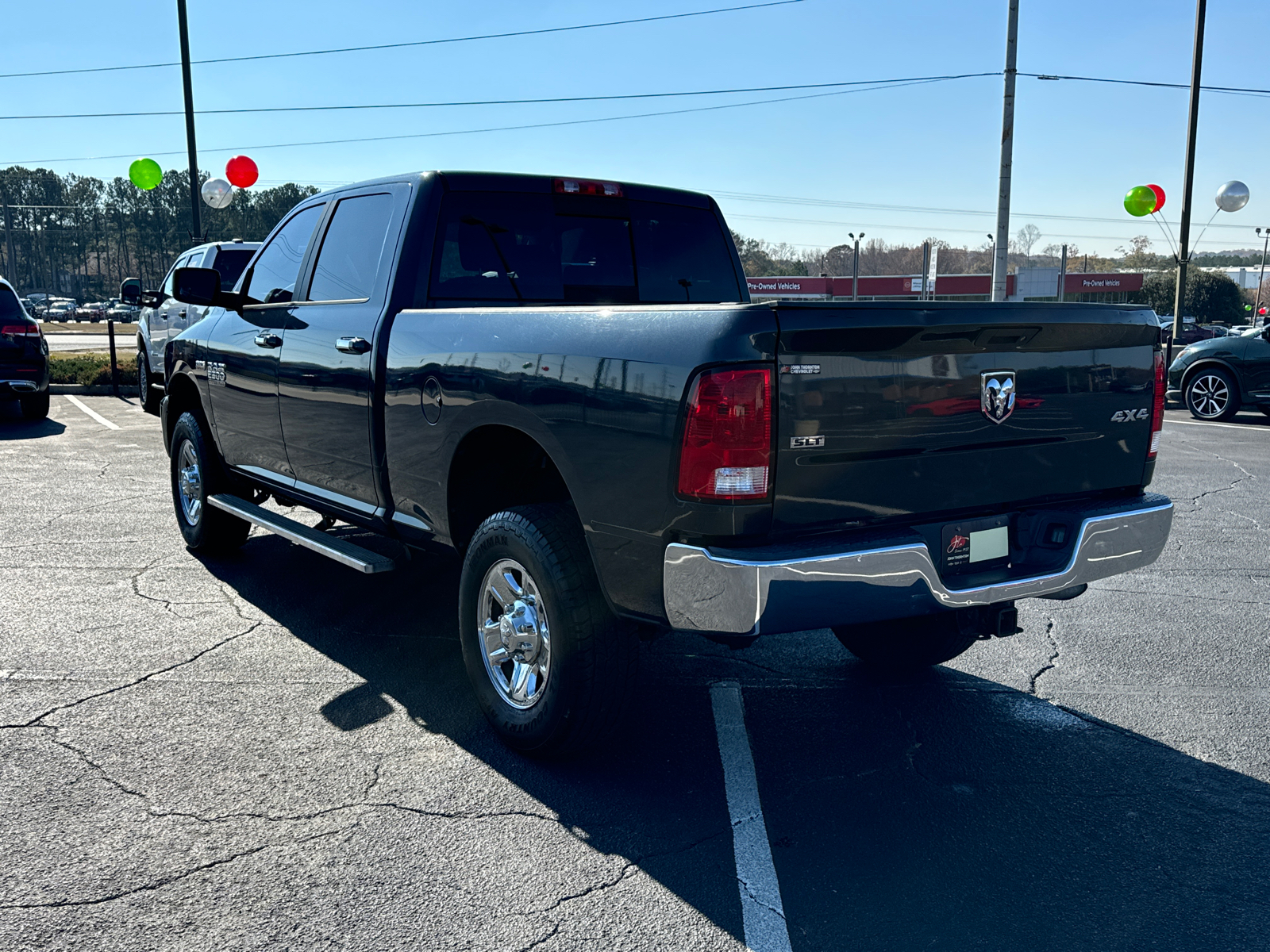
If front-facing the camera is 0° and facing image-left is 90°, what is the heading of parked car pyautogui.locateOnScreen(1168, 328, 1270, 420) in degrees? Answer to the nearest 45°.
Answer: approximately 90°

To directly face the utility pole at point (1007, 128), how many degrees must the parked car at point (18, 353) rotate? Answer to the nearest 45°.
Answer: approximately 90° to its right

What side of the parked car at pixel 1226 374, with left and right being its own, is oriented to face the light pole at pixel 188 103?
front

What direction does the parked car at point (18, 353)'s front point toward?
away from the camera

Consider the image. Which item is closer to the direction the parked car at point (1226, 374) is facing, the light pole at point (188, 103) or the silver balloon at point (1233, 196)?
the light pole

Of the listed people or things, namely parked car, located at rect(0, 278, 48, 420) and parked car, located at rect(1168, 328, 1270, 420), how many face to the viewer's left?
1

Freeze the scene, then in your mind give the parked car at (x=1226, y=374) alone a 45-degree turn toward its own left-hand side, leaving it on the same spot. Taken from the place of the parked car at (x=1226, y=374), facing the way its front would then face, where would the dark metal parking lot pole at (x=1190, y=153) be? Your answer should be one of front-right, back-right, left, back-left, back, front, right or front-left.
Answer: back-right

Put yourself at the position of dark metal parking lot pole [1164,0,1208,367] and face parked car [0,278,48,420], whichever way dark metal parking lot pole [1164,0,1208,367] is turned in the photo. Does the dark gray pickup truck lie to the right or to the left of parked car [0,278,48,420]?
left

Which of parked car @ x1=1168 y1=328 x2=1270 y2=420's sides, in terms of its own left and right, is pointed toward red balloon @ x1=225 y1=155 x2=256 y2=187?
front

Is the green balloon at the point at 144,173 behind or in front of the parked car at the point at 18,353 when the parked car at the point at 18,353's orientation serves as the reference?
in front

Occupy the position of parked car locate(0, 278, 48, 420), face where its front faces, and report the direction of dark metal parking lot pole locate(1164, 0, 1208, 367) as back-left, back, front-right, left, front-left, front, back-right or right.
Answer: right
